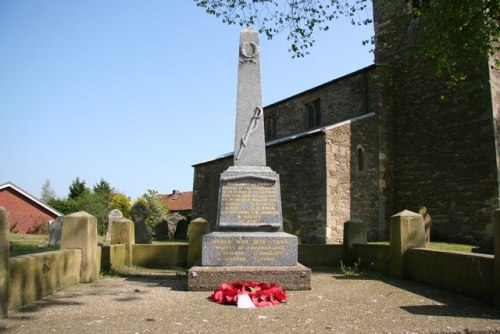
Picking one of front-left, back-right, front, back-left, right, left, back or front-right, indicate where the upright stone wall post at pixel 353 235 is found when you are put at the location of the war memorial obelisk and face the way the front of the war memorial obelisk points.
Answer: back-left

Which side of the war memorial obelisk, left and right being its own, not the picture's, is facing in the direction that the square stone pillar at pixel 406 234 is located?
left

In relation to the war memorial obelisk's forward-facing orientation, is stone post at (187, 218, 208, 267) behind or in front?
behind

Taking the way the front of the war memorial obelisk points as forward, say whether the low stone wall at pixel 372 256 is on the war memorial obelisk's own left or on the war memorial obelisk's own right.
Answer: on the war memorial obelisk's own left

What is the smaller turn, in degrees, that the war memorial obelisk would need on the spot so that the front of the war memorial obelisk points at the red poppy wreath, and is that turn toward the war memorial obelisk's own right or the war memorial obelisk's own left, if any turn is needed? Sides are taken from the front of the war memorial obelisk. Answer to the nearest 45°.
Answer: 0° — it already faces it

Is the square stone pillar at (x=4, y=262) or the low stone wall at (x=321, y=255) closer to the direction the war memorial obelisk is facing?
the square stone pillar

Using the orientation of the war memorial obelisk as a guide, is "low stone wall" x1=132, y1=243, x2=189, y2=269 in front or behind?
behind

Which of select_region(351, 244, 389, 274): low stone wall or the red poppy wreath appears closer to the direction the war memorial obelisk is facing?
the red poppy wreath

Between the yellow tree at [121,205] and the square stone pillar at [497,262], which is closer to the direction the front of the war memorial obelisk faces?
the square stone pillar

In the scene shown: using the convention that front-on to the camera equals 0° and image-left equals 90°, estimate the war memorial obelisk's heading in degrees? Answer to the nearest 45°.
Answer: approximately 0°

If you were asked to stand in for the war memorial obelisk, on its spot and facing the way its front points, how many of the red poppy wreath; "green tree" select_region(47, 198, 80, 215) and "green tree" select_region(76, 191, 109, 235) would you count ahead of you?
1

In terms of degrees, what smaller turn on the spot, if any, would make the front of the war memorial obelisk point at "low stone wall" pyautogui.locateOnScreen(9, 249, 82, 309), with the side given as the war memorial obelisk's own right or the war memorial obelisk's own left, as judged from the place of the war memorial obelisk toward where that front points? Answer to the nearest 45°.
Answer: approximately 45° to the war memorial obelisk's own right

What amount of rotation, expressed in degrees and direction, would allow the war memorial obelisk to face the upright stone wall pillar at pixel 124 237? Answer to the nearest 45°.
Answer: approximately 135° to its right

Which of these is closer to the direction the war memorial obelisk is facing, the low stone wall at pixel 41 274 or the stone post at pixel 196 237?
the low stone wall

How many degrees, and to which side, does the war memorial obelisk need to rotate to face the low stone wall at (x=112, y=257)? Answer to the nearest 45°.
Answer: approximately 135° to its right
